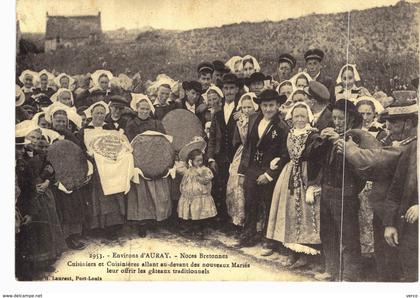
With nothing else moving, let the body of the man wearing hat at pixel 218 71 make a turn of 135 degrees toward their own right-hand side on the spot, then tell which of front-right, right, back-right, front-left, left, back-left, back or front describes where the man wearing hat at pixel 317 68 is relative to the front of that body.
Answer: back-right

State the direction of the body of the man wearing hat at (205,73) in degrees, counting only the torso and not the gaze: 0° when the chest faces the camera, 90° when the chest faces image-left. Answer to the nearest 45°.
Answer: approximately 0°

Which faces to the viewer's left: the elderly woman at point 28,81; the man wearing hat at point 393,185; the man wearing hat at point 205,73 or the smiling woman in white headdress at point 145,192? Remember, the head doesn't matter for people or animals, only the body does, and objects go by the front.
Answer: the man wearing hat at point 393,185

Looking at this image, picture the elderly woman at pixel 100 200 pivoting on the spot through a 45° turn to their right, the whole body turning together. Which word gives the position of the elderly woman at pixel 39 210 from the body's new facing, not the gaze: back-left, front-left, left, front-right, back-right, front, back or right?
front-right

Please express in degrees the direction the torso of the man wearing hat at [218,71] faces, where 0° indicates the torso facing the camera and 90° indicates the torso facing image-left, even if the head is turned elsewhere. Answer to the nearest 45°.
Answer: approximately 0°

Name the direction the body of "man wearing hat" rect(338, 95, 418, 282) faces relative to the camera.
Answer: to the viewer's left
